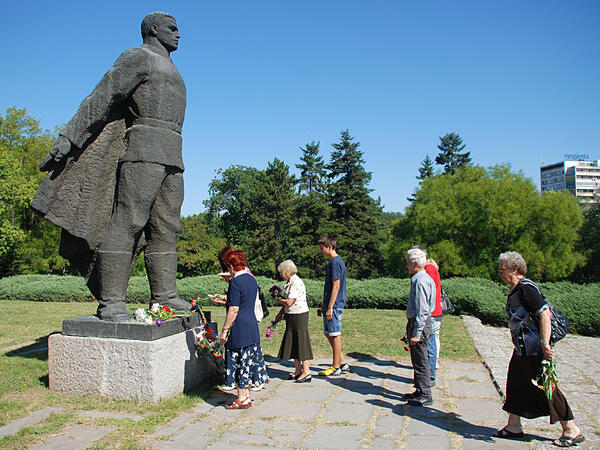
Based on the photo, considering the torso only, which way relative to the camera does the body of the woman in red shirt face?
to the viewer's left

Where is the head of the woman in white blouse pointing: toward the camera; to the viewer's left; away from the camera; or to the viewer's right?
to the viewer's left

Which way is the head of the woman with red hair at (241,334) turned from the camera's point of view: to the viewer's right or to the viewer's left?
to the viewer's left

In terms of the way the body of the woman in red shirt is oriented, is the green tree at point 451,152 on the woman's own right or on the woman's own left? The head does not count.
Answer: on the woman's own right

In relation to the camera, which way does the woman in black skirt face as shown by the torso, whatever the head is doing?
to the viewer's left

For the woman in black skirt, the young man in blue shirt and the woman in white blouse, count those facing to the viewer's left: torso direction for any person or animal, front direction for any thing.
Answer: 3

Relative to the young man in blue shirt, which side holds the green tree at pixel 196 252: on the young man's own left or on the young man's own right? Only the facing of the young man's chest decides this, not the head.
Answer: on the young man's own right

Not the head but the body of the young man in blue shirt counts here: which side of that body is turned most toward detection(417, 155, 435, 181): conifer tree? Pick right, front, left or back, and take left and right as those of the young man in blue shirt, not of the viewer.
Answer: right

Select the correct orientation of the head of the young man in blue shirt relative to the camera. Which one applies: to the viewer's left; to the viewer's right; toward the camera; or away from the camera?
to the viewer's left

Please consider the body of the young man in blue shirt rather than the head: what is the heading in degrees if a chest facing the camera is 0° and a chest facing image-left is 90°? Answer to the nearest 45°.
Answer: approximately 90°

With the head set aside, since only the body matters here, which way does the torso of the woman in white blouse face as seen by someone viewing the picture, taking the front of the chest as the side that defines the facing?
to the viewer's left

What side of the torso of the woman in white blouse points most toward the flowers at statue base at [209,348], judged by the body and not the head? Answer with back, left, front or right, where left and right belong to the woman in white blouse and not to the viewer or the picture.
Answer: front

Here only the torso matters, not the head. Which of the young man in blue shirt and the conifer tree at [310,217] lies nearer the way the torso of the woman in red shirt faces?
the young man in blue shirt

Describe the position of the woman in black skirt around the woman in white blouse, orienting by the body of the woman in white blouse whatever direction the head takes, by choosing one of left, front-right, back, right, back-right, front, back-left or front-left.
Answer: back-left
